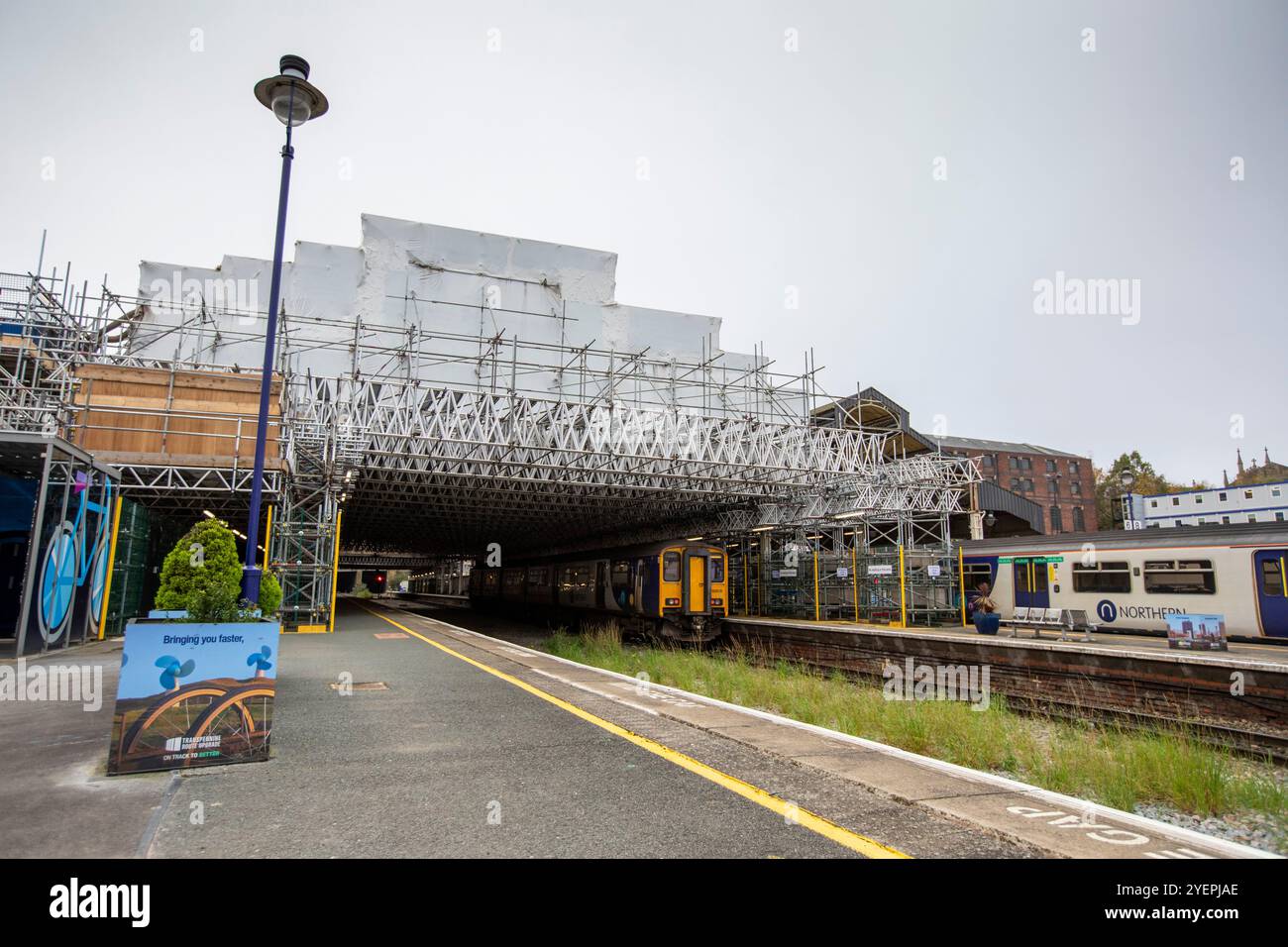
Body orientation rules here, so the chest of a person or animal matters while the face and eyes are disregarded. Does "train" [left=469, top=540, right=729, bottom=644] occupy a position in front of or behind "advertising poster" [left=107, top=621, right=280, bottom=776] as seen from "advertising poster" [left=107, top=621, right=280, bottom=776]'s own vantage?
behind

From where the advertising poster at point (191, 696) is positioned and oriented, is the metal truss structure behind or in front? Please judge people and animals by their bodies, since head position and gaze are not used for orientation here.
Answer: behind

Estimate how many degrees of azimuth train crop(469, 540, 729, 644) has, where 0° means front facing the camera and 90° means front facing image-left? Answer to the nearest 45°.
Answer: approximately 315°

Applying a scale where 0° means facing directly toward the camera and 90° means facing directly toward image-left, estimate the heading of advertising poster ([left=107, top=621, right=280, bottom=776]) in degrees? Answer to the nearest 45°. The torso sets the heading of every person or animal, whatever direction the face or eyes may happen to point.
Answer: approximately 0°

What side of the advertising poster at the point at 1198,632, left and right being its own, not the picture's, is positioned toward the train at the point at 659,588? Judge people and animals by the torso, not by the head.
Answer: right

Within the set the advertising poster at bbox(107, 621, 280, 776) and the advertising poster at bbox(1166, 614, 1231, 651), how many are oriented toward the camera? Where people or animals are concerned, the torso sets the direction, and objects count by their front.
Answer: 2

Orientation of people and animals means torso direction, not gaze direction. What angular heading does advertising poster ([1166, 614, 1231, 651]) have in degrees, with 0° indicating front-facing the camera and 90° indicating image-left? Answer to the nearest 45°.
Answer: approximately 0°
